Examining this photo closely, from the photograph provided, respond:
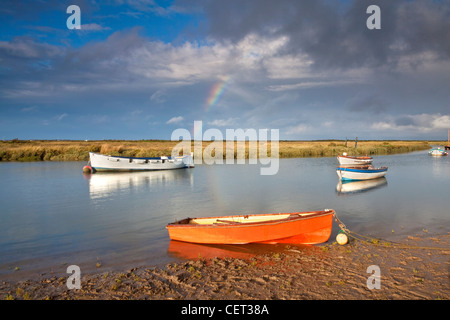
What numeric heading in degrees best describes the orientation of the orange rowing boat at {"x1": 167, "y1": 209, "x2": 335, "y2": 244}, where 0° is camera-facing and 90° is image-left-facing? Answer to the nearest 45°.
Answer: approximately 270°

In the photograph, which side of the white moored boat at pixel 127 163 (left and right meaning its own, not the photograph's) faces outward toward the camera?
left

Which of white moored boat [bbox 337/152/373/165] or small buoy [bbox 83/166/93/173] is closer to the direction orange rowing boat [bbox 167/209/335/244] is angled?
the white moored boat

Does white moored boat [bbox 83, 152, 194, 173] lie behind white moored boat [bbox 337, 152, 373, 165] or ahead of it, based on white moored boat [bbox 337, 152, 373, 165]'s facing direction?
ahead

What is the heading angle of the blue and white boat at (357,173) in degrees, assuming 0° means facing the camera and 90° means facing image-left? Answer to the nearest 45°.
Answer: approximately 45°

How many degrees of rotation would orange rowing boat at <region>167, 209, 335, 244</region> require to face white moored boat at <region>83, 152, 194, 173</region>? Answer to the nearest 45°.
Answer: approximately 135° to its left

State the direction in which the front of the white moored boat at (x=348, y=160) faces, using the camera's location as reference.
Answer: facing to the left of the viewer

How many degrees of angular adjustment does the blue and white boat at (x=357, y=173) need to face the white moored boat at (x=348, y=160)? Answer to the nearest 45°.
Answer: approximately 135° to its right

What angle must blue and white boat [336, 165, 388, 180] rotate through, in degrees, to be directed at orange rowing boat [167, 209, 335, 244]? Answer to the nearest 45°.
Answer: approximately 45° to its left

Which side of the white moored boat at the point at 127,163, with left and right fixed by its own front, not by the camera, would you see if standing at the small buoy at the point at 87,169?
front

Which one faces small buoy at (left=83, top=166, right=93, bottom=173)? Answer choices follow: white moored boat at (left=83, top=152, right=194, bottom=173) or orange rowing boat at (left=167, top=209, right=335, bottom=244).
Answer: the white moored boat

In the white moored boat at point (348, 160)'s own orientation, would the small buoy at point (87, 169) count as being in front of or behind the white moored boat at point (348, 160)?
in front

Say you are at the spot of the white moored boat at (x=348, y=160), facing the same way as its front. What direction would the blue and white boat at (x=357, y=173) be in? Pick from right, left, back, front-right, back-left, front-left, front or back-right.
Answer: left
